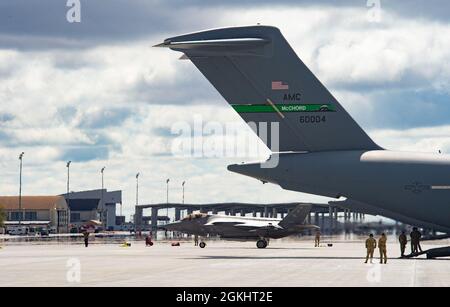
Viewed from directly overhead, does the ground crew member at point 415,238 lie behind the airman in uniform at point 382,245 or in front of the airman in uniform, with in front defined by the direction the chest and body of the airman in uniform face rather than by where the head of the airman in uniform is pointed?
in front

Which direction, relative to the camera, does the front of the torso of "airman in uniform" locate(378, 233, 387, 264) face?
away from the camera
